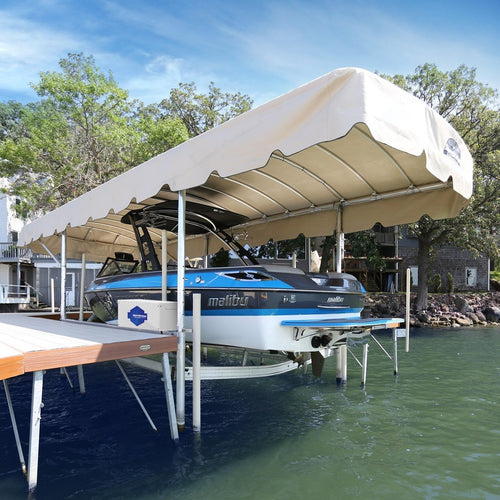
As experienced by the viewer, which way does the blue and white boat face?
facing away from the viewer and to the left of the viewer

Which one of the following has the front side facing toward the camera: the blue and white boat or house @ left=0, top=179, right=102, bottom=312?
the house

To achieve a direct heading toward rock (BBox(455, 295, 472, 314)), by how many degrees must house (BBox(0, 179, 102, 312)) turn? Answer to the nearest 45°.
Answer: approximately 45° to its left

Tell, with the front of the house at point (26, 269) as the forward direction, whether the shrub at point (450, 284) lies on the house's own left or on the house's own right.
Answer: on the house's own left

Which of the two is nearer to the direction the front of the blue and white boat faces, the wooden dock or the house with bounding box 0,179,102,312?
the house

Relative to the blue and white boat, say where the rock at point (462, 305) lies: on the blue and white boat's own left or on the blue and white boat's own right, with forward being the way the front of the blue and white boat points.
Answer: on the blue and white boat's own right

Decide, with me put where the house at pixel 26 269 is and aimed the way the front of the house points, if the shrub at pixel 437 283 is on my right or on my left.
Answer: on my left

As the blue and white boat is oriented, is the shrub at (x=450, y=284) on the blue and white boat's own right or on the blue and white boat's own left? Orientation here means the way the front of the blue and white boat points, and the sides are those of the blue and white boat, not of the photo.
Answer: on the blue and white boat's own right

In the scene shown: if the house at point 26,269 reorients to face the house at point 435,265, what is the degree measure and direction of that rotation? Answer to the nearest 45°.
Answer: approximately 90° to its left

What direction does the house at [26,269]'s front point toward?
toward the camera

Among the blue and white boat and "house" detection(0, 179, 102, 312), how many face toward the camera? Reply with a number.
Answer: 1
